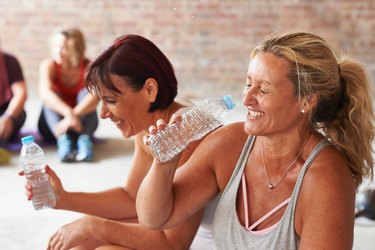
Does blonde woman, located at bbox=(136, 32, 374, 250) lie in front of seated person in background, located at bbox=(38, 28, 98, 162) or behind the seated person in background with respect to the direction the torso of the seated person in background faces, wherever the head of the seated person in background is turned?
in front

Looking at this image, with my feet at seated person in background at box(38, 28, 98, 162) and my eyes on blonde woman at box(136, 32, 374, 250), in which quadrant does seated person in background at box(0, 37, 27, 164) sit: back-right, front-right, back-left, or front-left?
back-right

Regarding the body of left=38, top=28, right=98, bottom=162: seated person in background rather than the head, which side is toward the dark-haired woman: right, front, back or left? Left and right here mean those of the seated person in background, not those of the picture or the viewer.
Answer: front

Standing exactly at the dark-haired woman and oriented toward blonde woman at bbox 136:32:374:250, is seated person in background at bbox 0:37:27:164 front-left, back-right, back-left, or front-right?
back-left

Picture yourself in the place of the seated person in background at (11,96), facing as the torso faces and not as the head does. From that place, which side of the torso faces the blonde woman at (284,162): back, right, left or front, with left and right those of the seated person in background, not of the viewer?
front

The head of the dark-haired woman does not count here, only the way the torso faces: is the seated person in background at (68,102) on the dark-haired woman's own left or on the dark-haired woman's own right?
on the dark-haired woman's own right

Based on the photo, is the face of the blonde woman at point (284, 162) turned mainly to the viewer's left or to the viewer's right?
to the viewer's left
